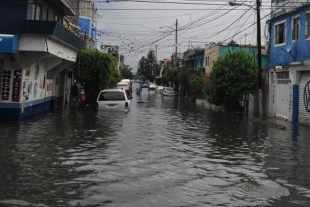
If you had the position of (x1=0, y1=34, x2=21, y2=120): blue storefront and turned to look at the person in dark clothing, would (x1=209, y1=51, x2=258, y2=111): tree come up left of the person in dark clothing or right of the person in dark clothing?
right

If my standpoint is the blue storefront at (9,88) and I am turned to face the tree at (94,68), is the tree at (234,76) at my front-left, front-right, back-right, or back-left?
front-right

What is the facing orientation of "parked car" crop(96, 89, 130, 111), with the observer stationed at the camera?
facing away from the viewer

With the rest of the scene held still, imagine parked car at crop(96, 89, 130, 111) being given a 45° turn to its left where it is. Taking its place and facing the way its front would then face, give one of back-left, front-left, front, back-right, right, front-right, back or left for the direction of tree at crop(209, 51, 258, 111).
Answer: right

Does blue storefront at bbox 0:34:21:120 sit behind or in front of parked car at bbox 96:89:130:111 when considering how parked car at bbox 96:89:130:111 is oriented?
behind
